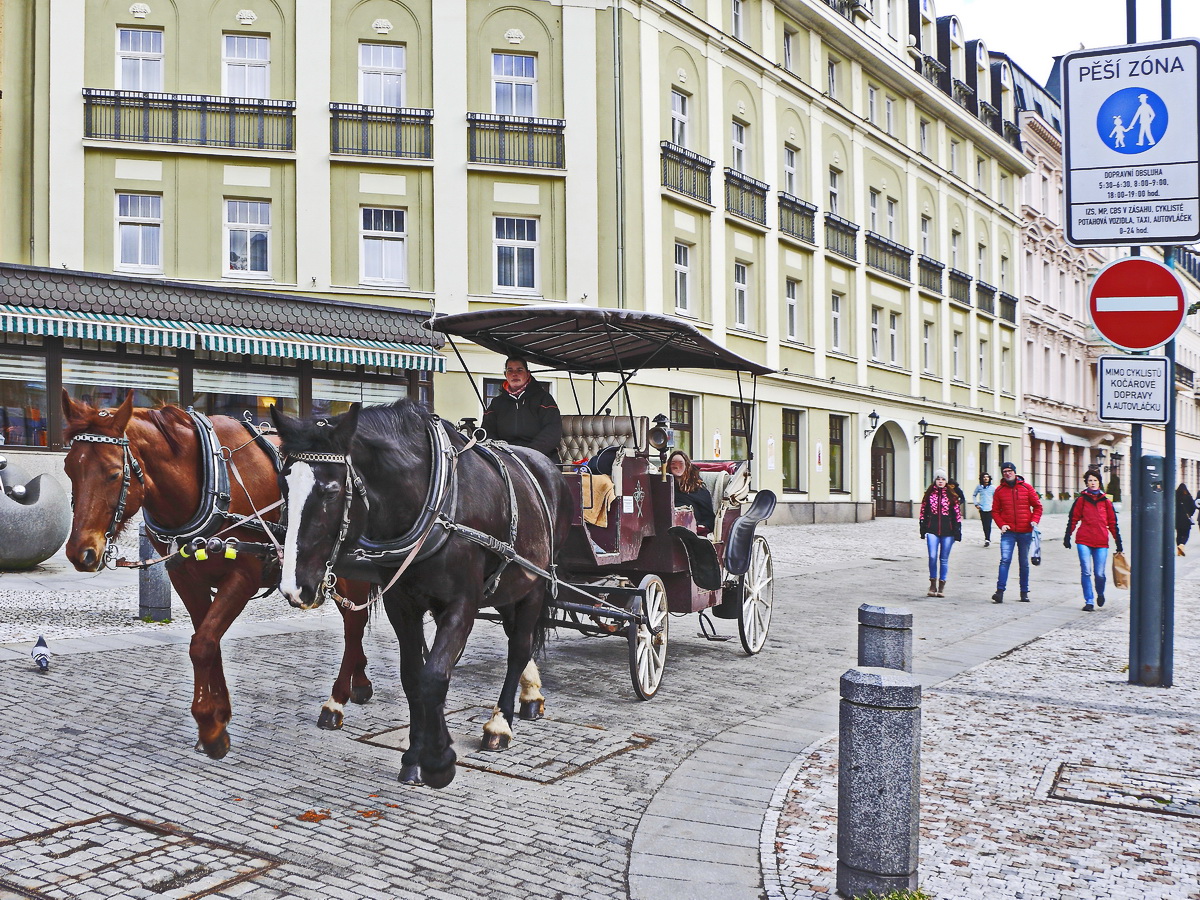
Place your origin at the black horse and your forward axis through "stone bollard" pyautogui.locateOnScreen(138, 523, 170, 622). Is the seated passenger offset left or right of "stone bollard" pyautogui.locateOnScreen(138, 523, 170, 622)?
right

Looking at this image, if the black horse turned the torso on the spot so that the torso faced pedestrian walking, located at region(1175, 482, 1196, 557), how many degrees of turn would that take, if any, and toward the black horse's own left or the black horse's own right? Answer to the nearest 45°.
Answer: approximately 180°

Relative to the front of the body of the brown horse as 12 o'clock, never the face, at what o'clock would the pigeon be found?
The pigeon is roughly at 4 o'clock from the brown horse.
